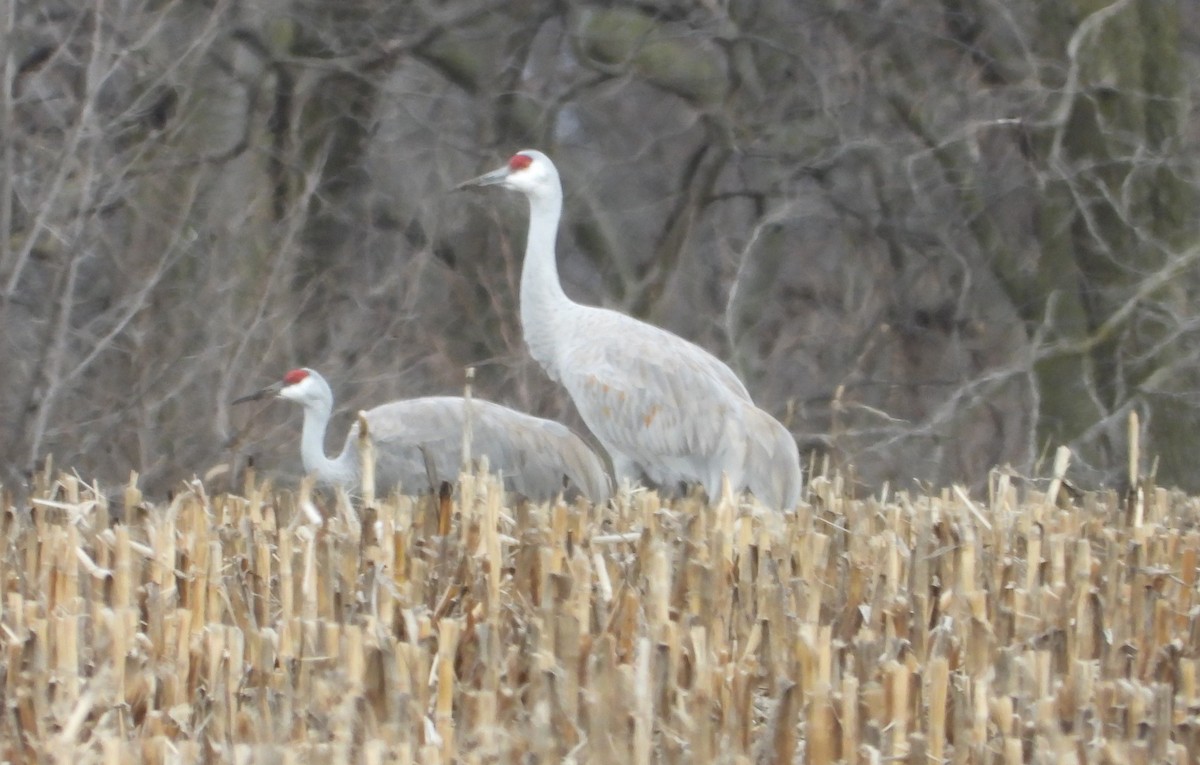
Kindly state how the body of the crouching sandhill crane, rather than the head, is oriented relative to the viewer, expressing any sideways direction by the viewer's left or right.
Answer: facing to the left of the viewer
